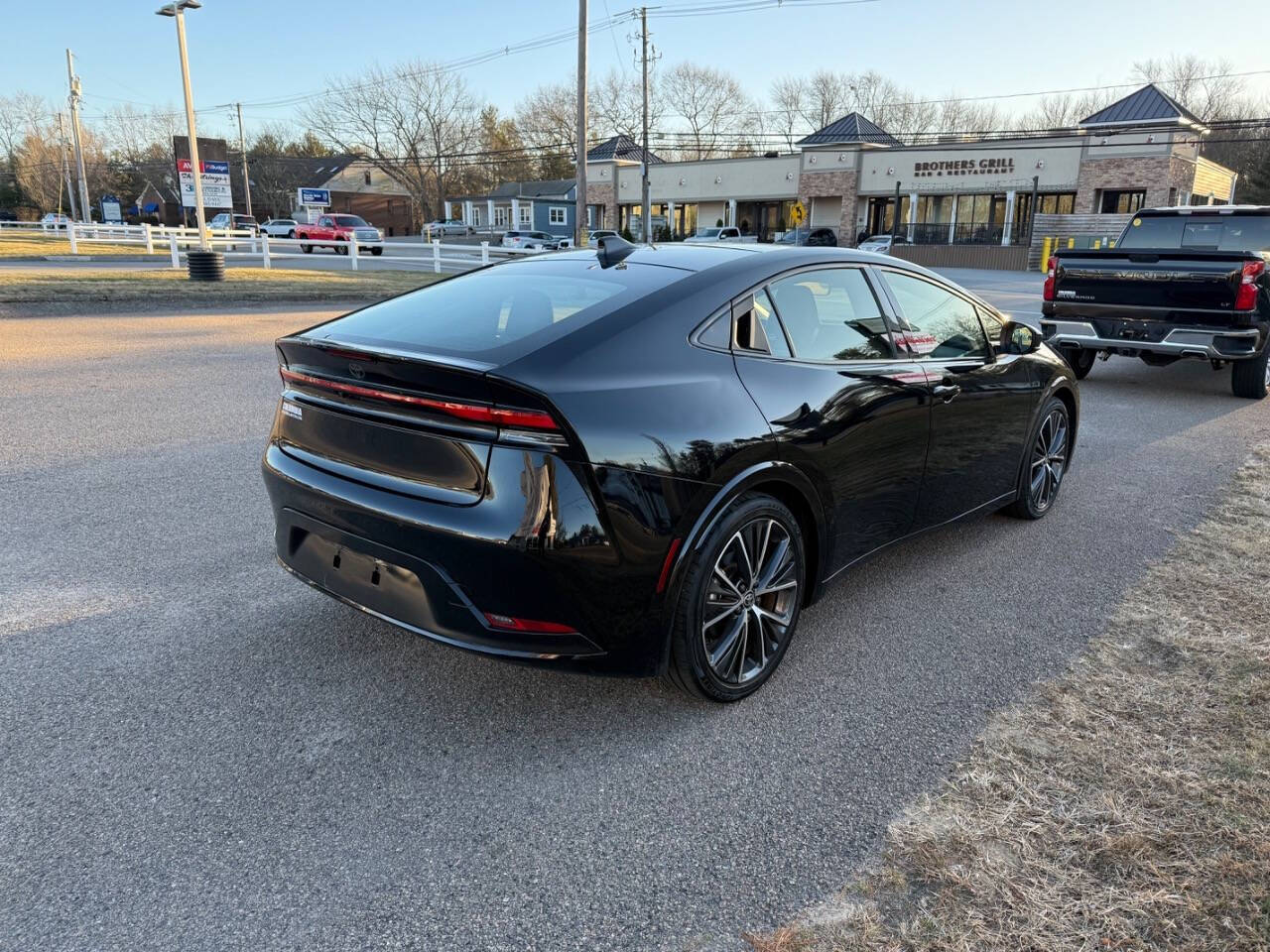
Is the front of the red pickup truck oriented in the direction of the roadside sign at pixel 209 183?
no

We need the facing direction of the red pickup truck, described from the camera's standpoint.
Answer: facing the viewer and to the right of the viewer

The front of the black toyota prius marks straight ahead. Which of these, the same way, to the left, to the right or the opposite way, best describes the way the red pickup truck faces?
to the right

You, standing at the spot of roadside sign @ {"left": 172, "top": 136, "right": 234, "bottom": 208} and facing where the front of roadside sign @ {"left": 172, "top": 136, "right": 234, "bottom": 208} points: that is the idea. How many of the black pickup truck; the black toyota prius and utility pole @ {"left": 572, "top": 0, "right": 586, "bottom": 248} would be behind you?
0

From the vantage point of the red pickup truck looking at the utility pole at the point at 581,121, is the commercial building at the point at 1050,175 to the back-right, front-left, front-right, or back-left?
front-left

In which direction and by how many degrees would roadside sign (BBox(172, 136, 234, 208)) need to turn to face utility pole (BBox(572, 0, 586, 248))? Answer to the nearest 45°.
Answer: approximately 45° to its left

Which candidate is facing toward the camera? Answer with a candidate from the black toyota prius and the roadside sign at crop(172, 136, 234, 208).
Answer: the roadside sign

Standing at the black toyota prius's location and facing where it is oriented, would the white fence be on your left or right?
on your left

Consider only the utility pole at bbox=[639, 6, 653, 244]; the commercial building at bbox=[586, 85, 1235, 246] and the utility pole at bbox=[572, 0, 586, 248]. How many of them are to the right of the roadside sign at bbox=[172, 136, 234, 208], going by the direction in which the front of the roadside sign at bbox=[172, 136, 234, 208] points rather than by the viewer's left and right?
0

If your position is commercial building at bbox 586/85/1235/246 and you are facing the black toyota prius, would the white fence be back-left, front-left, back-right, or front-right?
front-right

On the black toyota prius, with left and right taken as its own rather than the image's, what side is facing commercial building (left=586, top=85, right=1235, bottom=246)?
front

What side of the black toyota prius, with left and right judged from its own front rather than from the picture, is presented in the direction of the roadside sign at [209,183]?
left

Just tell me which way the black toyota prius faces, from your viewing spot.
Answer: facing away from the viewer and to the right of the viewer

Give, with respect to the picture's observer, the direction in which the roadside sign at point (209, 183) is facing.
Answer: facing the viewer

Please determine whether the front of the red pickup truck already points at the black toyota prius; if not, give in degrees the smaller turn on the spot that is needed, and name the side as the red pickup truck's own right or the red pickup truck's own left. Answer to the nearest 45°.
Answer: approximately 45° to the red pickup truck's own right

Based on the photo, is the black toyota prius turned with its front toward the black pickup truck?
yes

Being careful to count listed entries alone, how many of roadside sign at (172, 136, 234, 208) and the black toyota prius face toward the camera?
1
